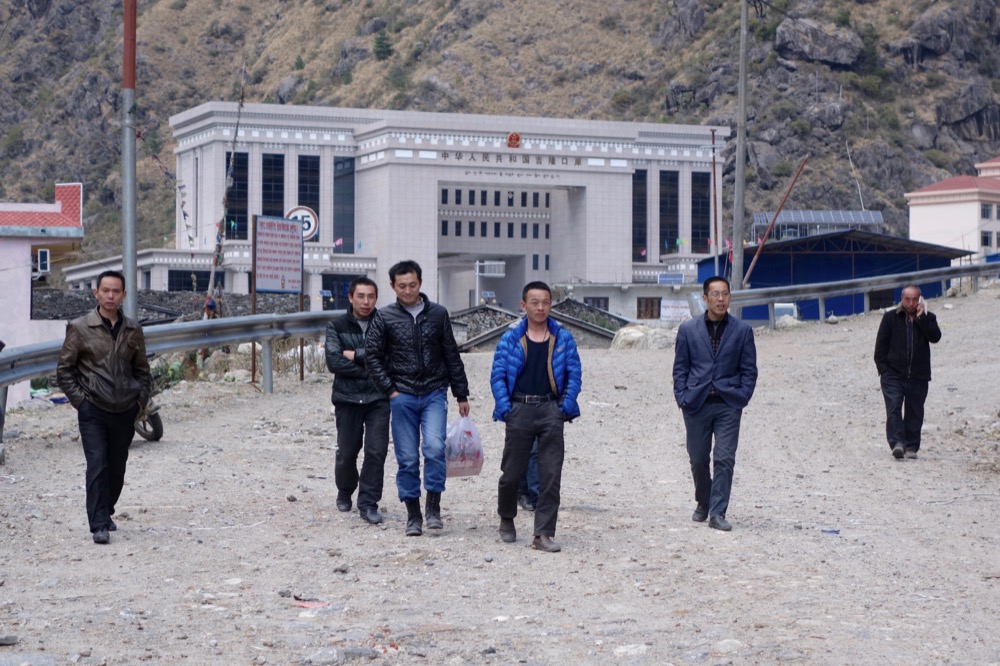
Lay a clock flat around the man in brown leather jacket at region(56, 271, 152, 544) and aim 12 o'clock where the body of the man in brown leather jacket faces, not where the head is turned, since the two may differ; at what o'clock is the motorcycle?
The motorcycle is roughly at 6 o'clock from the man in brown leather jacket.

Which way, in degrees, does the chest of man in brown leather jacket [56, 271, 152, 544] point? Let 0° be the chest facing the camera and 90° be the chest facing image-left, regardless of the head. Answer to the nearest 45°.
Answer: approximately 0°

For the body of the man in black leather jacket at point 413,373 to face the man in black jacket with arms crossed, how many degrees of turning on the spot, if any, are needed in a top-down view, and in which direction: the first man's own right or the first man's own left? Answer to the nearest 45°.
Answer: approximately 135° to the first man's own right

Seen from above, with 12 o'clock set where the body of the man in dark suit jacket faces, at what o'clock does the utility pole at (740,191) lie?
The utility pole is roughly at 6 o'clock from the man in dark suit jacket.

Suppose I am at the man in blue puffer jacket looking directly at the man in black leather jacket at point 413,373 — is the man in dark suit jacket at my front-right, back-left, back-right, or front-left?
back-right
